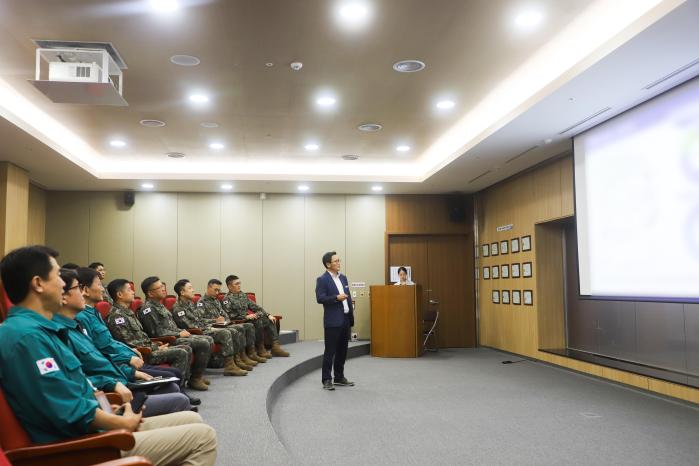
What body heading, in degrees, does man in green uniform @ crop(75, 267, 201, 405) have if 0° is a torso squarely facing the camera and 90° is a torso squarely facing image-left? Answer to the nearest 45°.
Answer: approximately 270°

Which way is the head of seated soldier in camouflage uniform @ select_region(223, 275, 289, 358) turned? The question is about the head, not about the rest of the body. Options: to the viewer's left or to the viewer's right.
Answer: to the viewer's right

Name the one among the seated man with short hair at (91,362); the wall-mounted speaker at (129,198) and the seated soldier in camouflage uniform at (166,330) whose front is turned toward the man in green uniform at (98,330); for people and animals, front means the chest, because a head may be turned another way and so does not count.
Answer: the wall-mounted speaker

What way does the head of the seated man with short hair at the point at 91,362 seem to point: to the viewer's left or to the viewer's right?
to the viewer's right

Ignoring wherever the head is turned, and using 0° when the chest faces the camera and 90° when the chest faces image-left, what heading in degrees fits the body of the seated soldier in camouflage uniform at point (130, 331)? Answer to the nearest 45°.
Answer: approximately 270°

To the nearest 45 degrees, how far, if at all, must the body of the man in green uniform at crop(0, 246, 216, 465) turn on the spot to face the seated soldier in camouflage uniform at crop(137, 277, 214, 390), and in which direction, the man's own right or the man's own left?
approximately 90° to the man's own left

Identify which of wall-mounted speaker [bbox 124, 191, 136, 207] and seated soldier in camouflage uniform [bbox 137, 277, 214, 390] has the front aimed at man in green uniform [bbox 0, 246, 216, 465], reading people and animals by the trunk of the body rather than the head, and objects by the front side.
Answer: the wall-mounted speaker

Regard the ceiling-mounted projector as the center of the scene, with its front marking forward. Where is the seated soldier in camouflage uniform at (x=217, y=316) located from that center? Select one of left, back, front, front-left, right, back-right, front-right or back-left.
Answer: front-left

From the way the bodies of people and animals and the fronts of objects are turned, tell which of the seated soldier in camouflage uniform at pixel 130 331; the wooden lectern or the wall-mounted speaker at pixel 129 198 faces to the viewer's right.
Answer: the seated soldier in camouflage uniform

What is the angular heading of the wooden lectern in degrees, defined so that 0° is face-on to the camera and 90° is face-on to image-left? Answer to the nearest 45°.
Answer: approximately 0°

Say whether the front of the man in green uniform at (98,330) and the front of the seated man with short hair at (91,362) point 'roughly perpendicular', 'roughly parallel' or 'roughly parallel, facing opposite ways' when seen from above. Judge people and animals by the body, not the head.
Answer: roughly parallel

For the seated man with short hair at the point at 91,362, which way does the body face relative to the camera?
to the viewer's right

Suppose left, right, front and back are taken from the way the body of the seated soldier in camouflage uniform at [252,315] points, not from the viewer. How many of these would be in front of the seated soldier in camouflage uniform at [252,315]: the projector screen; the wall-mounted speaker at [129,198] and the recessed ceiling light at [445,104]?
2

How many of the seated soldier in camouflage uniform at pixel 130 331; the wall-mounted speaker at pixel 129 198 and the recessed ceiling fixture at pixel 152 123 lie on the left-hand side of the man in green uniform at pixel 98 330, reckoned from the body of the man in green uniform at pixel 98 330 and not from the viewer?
3
